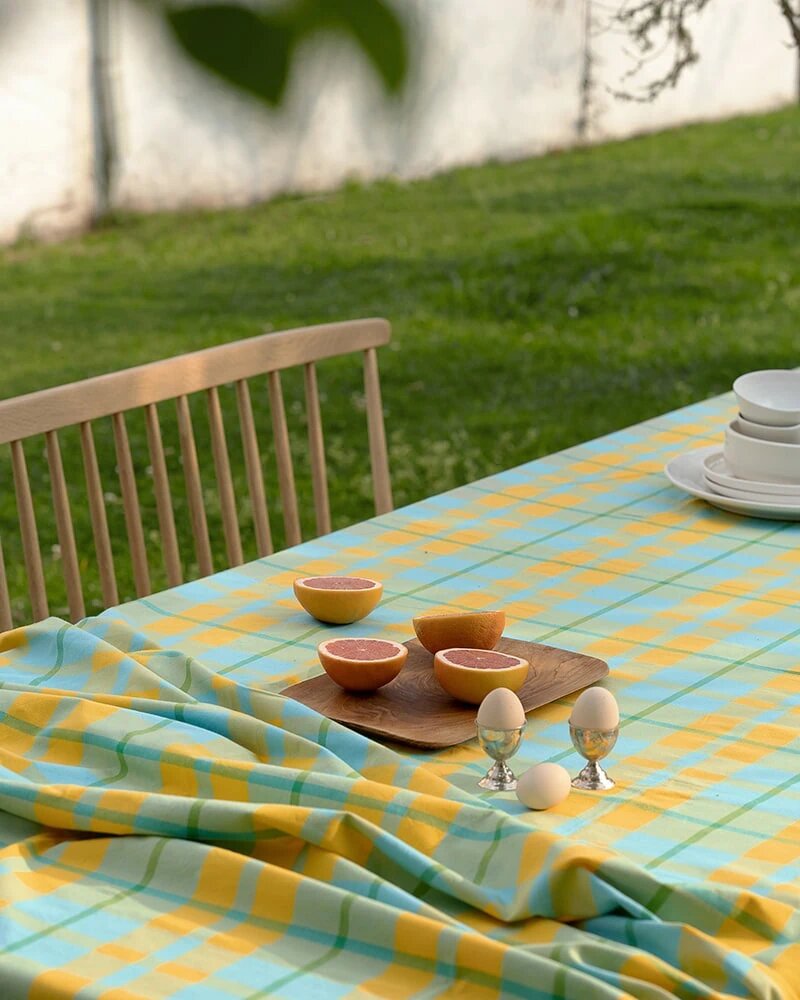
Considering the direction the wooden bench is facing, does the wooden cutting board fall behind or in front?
in front

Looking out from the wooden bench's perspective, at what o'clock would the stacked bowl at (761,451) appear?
The stacked bowl is roughly at 11 o'clock from the wooden bench.

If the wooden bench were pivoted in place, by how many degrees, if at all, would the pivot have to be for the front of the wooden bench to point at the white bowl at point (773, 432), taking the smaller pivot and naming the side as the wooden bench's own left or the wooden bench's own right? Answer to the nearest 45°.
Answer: approximately 45° to the wooden bench's own left

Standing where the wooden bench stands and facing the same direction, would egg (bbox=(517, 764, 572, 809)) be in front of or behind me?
in front

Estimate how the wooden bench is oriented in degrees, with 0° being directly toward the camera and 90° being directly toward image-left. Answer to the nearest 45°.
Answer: approximately 315°
